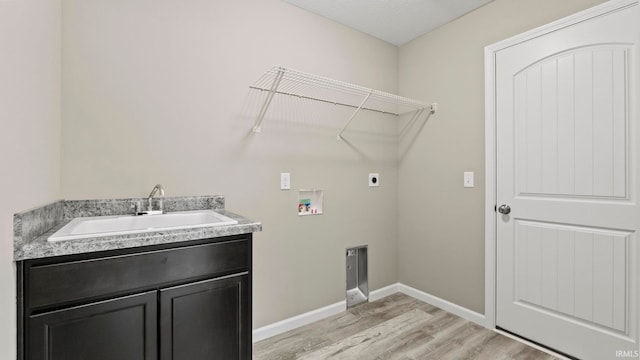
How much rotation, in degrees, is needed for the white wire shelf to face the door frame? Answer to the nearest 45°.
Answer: approximately 45° to its left

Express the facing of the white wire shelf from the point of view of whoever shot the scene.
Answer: facing the viewer and to the right of the viewer

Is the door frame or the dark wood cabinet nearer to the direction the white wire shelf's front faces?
the door frame

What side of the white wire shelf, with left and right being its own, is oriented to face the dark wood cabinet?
right

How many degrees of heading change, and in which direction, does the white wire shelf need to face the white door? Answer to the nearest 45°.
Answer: approximately 45° to its left

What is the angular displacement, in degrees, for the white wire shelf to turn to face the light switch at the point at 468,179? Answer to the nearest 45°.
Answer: approximately 45° to its left

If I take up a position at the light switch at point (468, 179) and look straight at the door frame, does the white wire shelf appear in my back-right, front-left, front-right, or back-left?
back-right

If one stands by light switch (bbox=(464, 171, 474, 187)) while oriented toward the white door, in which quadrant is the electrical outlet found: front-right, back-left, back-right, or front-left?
back-right
